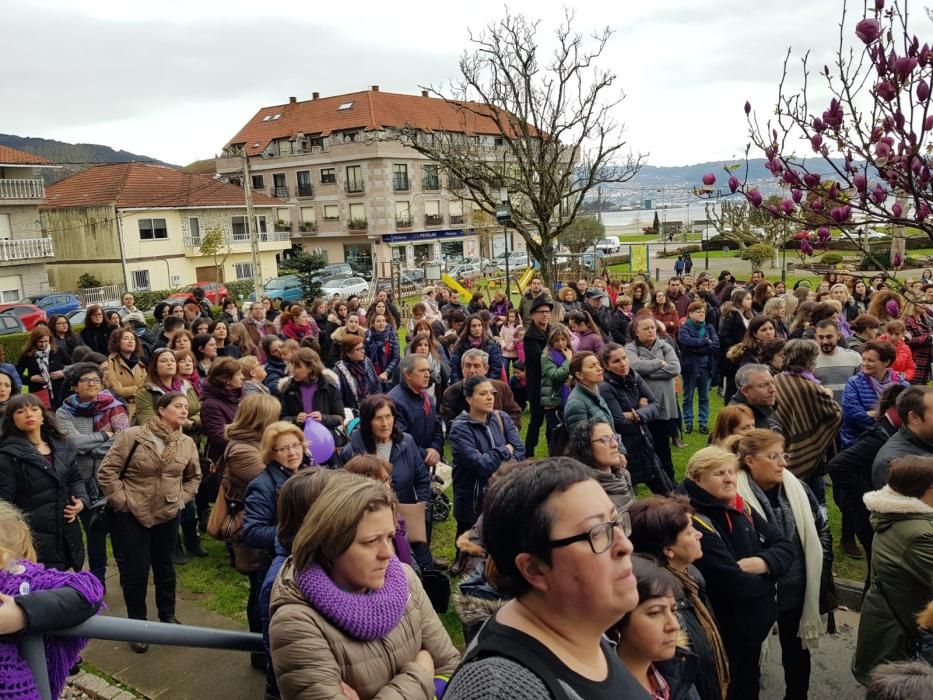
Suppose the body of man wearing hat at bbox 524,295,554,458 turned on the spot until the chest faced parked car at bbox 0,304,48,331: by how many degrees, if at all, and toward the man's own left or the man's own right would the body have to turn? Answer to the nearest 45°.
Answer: approximately 180°

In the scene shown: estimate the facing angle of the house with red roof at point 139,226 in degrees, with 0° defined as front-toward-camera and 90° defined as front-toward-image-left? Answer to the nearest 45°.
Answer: approximately 315°

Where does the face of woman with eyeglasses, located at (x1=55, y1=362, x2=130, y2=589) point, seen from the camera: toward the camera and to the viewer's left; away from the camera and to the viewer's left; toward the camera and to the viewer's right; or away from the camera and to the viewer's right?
toward the camera and to the viewer's right

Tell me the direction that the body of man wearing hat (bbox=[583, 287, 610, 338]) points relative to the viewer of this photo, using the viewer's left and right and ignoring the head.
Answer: facing the viewer and to the right of the viewer

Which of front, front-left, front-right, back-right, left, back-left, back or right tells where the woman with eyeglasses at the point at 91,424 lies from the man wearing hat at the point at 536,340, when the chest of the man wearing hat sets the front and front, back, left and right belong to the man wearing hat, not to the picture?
right

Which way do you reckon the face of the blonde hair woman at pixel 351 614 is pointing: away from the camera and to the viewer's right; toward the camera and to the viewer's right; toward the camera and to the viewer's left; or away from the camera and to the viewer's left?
toward the camera and to the viewer's right

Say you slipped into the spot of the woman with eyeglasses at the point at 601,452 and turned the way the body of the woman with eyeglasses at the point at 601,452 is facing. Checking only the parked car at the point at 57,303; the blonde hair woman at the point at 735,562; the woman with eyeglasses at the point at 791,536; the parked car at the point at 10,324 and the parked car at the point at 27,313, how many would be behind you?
3
